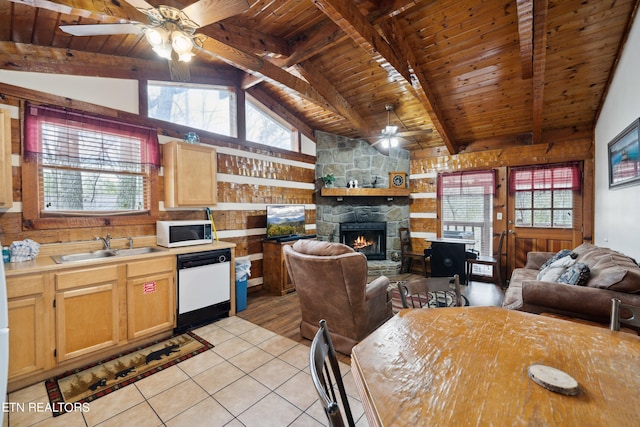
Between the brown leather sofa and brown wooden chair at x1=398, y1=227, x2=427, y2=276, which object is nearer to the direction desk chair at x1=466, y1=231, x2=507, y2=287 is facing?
the brown wooden chair

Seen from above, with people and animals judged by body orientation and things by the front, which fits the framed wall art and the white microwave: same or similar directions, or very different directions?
very different directions

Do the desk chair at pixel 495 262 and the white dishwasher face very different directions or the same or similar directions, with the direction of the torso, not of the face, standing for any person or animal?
very different directions

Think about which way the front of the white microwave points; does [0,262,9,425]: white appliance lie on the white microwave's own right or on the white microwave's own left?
on the white microwave's own right

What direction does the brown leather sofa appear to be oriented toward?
to the viewer's left

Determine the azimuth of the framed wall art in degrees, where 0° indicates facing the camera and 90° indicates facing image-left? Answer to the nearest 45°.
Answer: approximately 90°

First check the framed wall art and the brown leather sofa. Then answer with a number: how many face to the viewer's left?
2

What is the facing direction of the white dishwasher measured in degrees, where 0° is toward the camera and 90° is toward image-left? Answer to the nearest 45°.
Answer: approximately 315°
